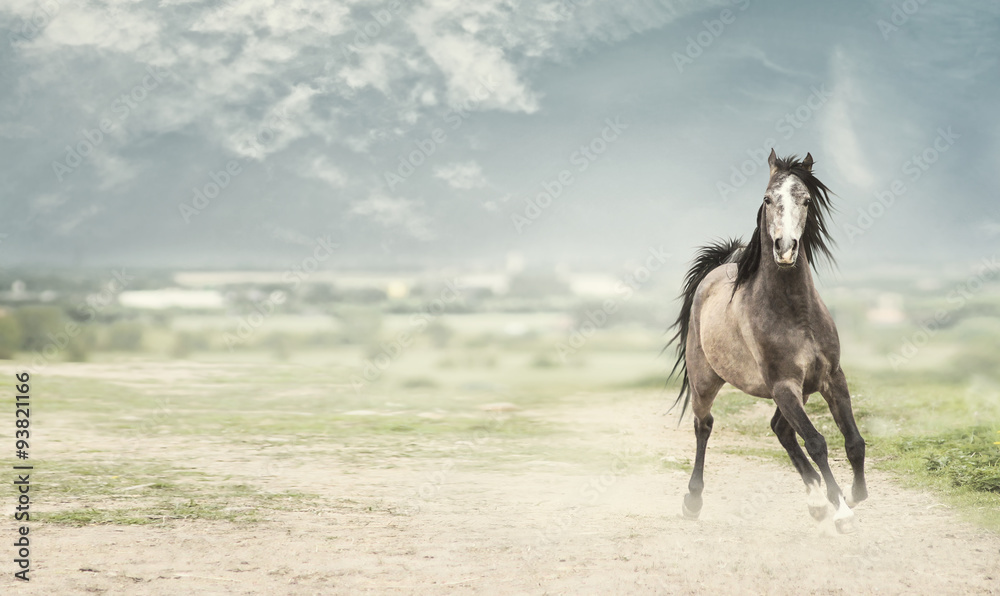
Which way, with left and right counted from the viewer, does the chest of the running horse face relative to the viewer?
facing the viewer and to the right of the viewer
